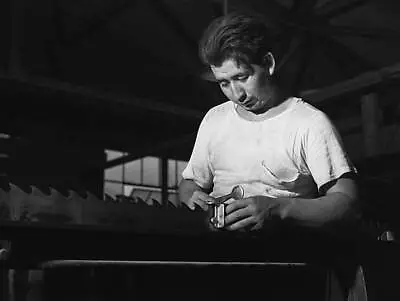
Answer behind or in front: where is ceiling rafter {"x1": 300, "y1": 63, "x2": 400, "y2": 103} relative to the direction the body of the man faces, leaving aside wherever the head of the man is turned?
behind

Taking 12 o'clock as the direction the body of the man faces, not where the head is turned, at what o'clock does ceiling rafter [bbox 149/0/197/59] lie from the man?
The ceiling rafter is roughly at 4 o'clock from the man.

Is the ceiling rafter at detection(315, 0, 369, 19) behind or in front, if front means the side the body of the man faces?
behind

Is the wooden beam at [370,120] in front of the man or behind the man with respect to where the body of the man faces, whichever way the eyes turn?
behind

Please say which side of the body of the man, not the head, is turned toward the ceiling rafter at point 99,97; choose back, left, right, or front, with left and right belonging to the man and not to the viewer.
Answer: right

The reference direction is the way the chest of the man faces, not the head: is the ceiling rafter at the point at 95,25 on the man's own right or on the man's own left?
on the man's own right

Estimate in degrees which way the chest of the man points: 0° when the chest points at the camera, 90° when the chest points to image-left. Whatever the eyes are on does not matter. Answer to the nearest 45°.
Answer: approximately 45°
